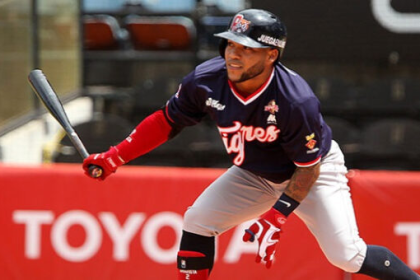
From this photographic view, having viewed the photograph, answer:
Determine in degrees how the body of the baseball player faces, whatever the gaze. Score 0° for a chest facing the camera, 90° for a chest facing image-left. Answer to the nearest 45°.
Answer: approximately 45°

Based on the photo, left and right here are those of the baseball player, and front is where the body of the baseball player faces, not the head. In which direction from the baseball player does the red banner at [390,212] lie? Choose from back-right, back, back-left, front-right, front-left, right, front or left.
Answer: back

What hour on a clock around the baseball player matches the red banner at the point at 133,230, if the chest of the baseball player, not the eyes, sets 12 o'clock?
The red banner is roughly at 3 o'clock from the baseball player.

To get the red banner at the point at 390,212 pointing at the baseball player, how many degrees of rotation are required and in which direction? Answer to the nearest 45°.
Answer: approximately 45° to its right
